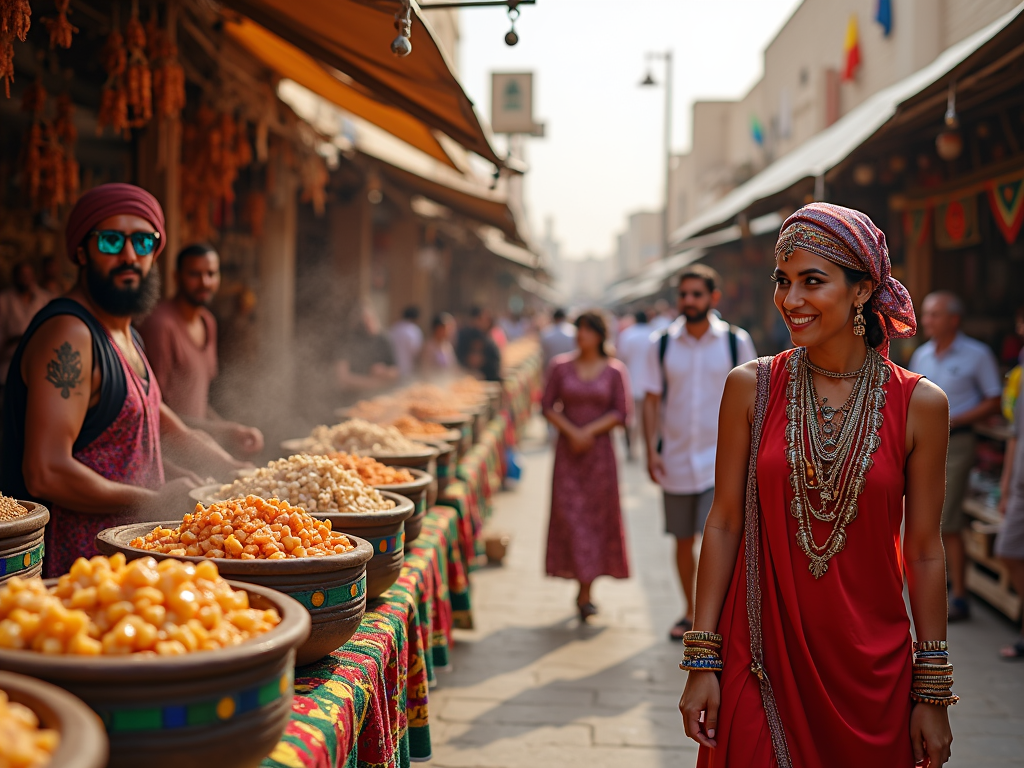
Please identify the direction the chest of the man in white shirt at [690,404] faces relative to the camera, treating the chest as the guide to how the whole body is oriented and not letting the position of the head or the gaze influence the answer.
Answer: toward the camera

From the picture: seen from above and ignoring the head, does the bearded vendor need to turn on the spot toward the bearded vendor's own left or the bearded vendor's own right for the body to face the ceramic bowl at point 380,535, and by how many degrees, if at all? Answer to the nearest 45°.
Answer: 0° — they already face it

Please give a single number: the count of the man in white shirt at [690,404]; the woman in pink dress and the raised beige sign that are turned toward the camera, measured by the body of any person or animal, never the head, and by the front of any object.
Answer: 3

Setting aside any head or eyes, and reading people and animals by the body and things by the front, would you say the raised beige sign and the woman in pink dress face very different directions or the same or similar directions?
same or similar directions

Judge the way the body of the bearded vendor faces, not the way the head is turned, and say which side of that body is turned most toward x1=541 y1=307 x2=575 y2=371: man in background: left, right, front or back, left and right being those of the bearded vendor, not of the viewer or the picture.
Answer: left

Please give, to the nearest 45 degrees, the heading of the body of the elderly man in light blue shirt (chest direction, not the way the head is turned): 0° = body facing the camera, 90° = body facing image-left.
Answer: approximately 45°

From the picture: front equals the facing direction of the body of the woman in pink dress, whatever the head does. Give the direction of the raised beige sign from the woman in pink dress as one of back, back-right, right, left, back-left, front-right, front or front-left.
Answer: back

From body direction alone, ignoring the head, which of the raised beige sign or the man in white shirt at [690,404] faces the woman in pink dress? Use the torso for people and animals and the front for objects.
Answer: the raised beige sign

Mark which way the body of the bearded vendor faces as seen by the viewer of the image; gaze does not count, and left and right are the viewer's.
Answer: facing the viewer and to the right of the viewer

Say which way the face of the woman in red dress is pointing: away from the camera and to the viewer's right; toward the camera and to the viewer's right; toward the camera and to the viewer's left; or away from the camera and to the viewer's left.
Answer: toward the camera and to the viewer's left

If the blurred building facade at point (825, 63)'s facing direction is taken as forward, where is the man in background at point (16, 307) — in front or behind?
in front

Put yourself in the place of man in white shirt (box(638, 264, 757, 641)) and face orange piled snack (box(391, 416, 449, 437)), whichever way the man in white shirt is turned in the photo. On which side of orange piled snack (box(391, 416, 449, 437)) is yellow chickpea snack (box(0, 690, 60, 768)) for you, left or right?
left

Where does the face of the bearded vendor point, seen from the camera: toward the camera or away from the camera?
toward the camera

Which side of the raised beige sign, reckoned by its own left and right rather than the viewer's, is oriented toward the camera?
front

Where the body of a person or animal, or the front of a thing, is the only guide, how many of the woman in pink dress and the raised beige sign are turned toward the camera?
2

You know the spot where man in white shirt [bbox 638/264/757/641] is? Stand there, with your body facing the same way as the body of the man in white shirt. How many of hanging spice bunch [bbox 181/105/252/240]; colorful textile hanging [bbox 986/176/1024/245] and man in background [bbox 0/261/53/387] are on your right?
2

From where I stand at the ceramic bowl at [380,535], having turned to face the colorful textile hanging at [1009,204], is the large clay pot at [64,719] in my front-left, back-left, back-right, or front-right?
back-right

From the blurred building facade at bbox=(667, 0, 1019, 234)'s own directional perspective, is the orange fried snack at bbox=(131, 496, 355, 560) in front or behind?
in front
